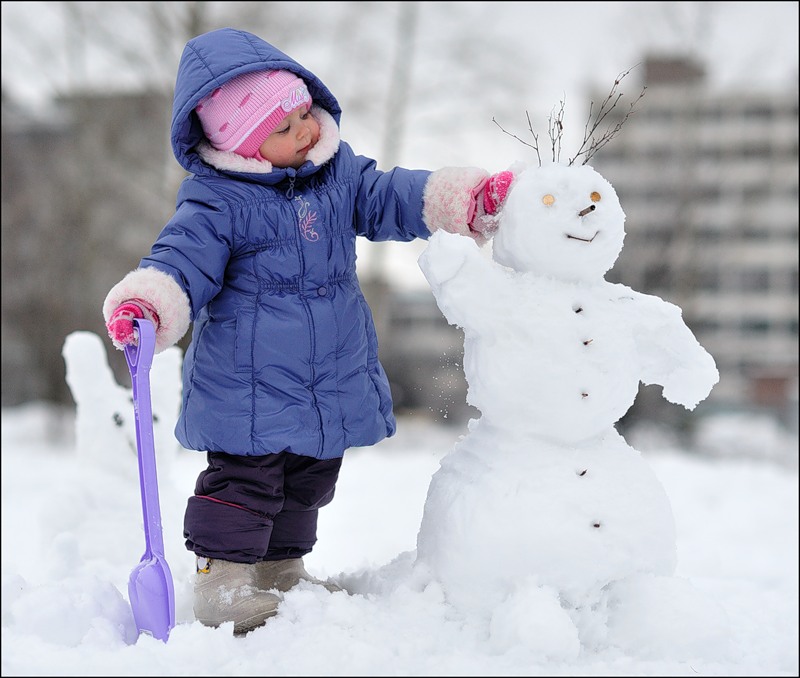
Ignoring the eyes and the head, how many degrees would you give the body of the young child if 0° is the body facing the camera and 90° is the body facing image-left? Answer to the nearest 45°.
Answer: approximately 315°
